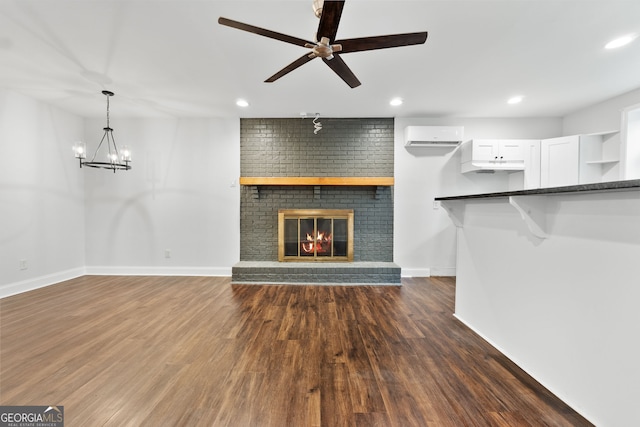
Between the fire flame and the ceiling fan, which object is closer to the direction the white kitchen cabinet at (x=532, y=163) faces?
the ceiling fan

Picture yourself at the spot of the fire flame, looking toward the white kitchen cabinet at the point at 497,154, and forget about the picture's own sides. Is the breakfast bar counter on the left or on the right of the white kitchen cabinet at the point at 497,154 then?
right

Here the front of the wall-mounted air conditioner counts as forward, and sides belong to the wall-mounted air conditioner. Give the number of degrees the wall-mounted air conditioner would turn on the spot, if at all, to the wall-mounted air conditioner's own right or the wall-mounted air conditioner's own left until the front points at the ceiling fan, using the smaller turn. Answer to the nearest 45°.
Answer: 0° — it already faces it

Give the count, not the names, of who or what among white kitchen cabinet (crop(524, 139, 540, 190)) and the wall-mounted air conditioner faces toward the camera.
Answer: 2

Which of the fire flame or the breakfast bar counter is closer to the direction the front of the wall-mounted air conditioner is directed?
the breakfast bar counter

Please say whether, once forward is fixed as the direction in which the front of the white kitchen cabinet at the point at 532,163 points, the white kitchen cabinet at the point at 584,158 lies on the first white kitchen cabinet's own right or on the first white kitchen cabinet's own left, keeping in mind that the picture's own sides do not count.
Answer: on the first white kitchen cabinet's own left

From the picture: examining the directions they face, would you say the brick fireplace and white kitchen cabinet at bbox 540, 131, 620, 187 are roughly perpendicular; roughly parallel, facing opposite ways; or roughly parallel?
roughly perpendicular

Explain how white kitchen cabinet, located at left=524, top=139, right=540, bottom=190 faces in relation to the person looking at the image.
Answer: facing the viewer

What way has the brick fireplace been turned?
toward the camera

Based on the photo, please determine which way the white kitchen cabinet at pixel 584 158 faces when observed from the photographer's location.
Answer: facing the viewer and to the left of the viewer

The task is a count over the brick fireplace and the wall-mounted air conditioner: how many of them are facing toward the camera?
2

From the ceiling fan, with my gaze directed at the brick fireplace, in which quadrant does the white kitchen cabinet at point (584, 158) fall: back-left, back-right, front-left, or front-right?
front-right

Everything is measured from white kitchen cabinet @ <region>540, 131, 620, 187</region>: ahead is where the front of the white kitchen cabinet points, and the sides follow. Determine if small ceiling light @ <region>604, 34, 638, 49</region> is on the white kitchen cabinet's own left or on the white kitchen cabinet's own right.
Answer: on the white kitchen cabinet's own left

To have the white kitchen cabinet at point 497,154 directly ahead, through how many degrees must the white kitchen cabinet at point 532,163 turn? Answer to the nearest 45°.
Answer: approximately 45° to its right

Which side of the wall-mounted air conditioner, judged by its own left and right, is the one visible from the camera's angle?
front

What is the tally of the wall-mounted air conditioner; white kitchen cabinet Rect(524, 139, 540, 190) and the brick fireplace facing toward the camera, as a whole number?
3
